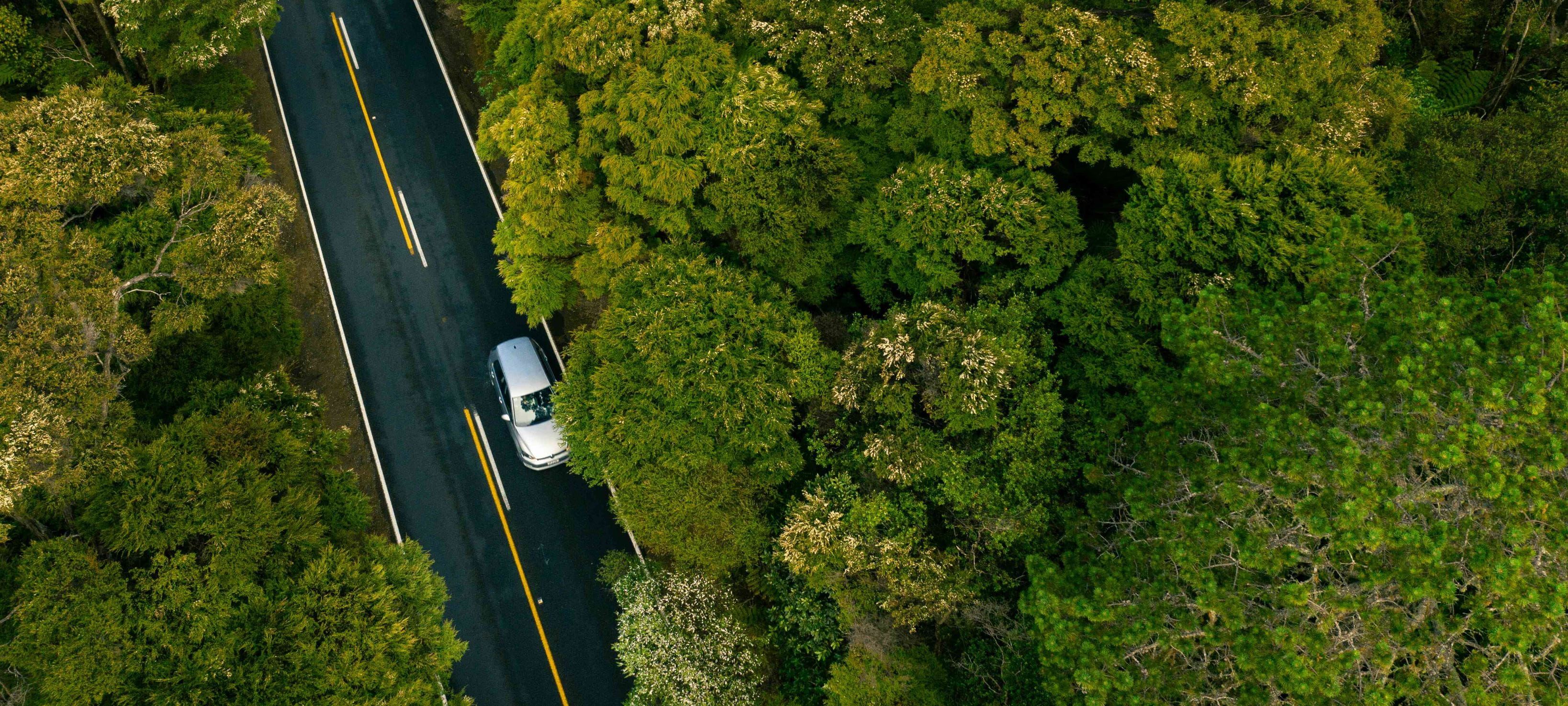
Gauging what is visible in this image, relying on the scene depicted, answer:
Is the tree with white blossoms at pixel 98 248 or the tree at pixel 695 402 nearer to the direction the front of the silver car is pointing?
the tree

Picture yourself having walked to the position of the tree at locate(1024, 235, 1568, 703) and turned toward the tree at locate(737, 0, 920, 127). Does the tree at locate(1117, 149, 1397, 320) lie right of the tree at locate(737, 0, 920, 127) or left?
right

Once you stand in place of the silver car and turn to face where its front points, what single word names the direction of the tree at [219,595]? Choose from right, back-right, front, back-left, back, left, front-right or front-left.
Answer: front-right

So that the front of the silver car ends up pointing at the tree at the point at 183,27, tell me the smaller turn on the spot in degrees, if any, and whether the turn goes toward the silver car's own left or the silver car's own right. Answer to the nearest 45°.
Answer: approximately 135° to the silver car's own right

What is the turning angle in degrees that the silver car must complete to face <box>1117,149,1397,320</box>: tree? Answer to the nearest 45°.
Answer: approximately 45° to its left

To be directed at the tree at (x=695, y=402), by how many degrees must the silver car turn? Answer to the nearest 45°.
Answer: approximately 45° to its left

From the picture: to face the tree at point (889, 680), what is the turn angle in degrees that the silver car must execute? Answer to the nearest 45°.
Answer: approximately 45° to its left

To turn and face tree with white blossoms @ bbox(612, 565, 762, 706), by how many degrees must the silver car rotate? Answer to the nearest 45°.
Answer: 0° — it already faces it

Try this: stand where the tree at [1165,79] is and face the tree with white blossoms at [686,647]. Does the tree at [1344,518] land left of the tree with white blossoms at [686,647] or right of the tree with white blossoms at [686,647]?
left

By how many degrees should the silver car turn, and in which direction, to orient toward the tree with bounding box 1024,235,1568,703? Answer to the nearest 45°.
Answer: approximately 45° to its left

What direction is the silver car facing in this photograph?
toward the camera

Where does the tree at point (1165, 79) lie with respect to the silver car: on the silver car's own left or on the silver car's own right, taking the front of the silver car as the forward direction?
on the silver car's own left
